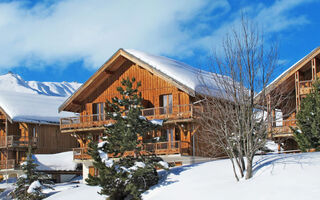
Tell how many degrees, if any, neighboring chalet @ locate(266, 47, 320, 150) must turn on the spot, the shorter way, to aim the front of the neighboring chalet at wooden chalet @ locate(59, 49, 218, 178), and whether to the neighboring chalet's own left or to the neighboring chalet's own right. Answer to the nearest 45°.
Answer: approximately 45° to the neighboring chalet's own right

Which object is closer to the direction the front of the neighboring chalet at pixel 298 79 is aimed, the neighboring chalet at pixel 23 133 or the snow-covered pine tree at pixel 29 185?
the snow-covered pine tree

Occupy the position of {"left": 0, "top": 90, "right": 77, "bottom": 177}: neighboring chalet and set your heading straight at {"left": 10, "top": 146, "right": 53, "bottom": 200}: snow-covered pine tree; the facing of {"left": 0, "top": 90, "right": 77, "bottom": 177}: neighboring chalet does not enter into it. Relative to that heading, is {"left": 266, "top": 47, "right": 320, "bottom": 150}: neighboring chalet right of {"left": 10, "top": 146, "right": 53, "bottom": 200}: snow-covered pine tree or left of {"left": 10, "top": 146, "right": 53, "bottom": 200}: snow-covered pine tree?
left

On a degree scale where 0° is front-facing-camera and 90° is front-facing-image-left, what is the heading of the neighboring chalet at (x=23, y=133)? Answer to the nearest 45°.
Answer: approximately 45°

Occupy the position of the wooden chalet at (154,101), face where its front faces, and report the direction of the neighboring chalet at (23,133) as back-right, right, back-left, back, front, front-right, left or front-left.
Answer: right

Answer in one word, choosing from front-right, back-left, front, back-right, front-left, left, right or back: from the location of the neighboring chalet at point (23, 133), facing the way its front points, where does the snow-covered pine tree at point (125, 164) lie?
front-left

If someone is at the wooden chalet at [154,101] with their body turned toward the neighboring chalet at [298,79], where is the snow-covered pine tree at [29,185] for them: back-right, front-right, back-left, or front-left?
back-right

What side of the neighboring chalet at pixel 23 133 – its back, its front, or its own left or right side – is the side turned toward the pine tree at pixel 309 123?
left

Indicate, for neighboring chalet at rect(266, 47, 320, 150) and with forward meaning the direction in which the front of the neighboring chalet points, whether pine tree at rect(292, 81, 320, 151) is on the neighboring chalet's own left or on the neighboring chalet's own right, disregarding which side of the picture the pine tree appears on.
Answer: on the neighboring chalet's own left

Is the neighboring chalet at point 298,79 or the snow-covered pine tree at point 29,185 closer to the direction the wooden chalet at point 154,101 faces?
the snow-covered pine tree

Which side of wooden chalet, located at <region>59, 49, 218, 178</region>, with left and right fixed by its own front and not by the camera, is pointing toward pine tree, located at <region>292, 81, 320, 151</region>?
left

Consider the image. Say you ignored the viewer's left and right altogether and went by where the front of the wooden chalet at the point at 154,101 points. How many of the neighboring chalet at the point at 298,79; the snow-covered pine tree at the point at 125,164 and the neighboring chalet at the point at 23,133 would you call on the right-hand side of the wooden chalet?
1

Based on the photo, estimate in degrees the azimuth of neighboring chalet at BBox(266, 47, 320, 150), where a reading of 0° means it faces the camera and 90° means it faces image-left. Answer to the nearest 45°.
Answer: approximately 45°
